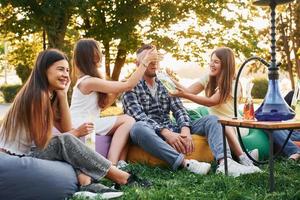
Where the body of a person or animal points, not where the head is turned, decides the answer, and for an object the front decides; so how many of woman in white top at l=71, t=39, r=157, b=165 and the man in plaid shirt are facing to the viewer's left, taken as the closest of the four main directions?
0

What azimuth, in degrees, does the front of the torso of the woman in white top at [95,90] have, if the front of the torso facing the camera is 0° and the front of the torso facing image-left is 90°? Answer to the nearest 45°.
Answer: approximately 270°

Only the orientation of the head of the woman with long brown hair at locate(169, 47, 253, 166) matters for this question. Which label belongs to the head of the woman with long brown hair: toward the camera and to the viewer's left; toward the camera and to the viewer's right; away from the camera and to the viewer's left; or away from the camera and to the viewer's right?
toward the camera and to the viewer's left

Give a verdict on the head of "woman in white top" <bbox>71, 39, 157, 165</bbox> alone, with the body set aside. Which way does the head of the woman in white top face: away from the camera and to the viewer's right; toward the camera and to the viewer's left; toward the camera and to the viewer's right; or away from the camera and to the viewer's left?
away from the camera and to the viewer's right

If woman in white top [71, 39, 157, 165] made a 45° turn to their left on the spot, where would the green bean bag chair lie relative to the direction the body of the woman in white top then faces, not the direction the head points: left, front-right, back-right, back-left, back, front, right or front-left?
front-right

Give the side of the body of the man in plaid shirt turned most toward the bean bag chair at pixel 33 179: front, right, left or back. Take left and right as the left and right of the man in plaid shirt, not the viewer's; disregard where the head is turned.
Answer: right

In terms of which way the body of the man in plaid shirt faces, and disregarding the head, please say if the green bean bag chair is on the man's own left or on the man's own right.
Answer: on the man's own left

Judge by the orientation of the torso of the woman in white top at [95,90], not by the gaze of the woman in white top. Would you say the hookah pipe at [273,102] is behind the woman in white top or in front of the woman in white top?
in front

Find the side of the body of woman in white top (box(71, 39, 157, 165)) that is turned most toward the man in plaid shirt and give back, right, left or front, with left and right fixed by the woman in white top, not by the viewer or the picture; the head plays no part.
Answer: front

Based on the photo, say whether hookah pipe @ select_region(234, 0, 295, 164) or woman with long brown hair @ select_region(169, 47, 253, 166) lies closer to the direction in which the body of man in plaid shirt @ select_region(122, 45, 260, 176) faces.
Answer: the hookah pipe

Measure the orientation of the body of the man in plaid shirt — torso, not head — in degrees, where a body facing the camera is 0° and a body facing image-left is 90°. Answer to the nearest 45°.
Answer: approximately 315°

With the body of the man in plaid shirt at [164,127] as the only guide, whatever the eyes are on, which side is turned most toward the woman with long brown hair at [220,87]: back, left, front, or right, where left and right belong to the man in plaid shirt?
left
